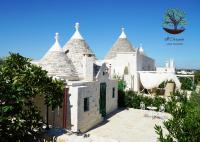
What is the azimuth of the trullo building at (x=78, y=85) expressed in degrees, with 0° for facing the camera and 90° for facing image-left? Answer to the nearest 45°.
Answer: approximately 315°

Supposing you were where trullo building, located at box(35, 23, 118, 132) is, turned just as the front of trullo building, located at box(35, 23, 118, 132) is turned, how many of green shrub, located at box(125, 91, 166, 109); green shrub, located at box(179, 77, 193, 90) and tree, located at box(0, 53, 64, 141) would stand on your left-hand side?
2

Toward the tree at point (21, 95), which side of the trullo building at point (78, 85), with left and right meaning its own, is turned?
right

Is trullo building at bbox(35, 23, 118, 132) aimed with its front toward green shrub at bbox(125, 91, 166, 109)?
no

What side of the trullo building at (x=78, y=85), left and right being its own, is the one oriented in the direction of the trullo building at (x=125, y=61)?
left

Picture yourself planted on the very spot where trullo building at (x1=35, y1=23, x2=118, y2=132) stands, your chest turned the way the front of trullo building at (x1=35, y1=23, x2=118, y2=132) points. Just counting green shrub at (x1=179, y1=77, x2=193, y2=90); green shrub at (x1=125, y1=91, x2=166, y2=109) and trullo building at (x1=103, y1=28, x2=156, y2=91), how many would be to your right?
0

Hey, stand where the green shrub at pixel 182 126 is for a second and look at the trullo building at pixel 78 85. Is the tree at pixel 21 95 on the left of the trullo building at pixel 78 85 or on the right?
left

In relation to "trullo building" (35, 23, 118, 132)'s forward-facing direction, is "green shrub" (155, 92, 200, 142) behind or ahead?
ahead
